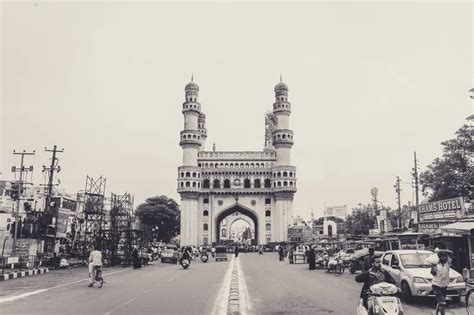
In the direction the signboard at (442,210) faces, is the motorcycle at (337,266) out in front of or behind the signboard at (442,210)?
in front

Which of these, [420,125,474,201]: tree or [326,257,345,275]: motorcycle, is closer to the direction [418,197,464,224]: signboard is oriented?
the motorcycle

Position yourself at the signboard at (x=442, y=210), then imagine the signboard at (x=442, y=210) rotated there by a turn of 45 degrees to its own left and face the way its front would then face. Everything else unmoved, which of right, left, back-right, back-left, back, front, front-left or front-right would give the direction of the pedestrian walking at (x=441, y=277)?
front

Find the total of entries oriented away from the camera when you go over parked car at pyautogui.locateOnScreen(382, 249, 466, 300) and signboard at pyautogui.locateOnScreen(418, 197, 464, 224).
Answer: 0

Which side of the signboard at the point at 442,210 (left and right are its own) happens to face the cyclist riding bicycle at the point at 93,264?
front

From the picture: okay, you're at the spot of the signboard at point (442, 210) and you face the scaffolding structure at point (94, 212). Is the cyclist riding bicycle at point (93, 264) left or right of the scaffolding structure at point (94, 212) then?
left

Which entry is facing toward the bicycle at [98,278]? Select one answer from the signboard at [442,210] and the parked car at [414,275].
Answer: the signboard

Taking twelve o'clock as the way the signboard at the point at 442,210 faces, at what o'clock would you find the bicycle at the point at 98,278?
The bicycle is roughly at 12 o'clock from the signboard.
